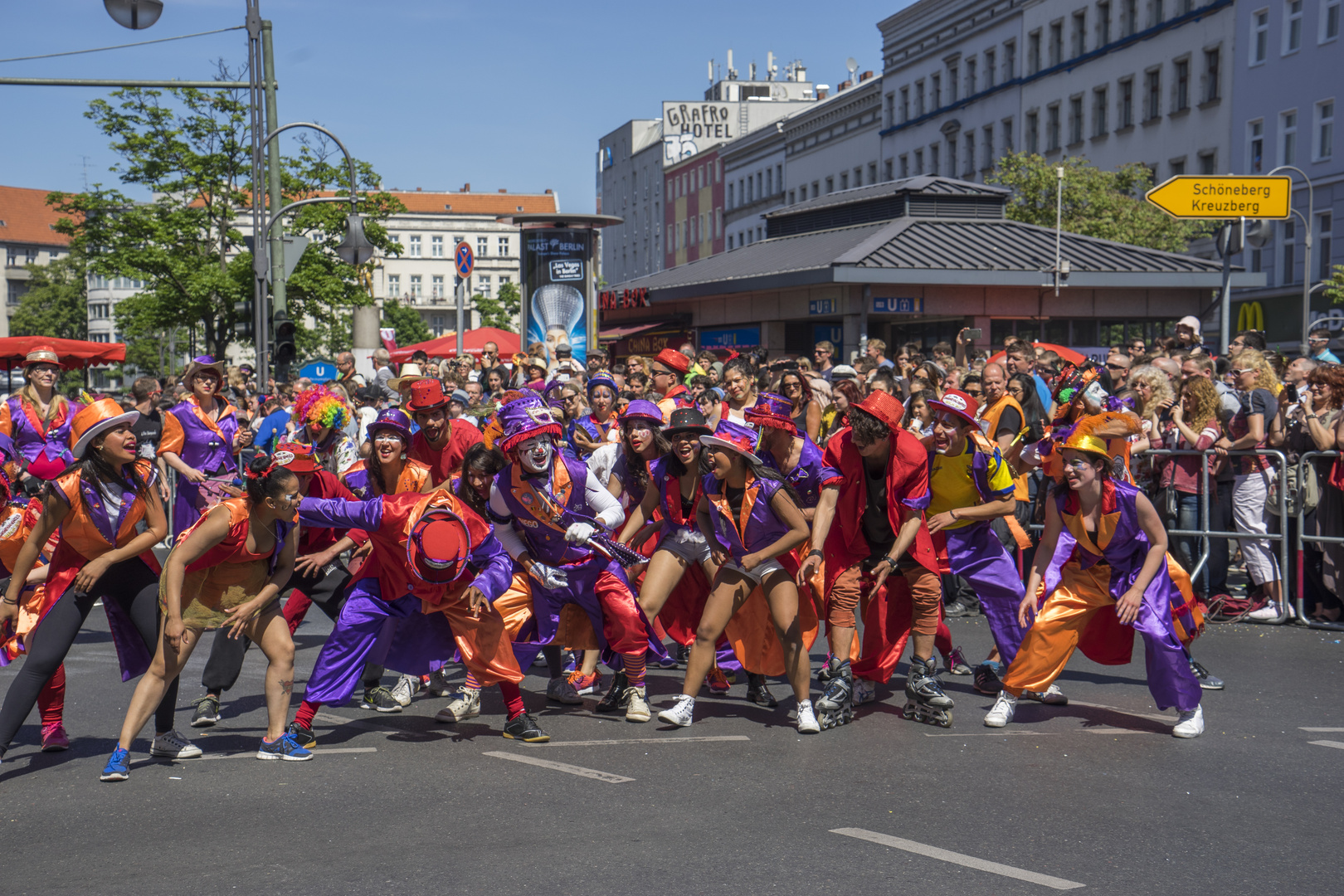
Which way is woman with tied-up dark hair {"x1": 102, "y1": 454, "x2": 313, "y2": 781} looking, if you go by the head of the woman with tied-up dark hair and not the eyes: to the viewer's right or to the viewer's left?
to the viewer's right

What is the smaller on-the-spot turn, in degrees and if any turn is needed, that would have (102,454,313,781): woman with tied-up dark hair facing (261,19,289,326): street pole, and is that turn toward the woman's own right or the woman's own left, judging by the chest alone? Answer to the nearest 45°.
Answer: approximately 135° to the woman's own left

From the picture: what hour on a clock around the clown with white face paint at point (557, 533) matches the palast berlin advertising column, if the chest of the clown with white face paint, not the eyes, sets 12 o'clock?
The palast berlin advertising column is roughly at 6 o'clock from the clown with white face paint.

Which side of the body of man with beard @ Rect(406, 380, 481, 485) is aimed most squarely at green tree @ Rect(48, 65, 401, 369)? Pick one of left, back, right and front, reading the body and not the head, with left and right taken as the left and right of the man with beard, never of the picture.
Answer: back

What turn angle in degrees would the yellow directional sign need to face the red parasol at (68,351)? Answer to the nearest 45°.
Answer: approximately 90° to its right

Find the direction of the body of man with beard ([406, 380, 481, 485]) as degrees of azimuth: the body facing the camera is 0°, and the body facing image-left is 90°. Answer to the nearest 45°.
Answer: approximately 0°

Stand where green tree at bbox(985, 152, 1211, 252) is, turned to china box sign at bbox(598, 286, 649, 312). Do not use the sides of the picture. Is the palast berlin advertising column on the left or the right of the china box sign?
left

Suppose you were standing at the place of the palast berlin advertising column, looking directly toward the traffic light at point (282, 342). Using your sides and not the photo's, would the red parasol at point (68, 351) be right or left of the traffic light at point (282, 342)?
right

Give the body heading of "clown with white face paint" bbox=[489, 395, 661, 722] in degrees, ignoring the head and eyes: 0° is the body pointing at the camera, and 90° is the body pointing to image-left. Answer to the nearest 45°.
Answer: approximately 0°

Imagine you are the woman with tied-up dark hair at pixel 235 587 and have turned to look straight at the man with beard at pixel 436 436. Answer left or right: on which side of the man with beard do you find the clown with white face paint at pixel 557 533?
right

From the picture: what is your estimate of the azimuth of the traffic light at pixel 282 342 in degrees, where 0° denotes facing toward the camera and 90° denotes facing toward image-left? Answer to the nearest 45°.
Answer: approximately 315°

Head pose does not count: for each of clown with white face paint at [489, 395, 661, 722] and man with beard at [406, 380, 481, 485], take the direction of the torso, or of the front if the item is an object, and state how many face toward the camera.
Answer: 2

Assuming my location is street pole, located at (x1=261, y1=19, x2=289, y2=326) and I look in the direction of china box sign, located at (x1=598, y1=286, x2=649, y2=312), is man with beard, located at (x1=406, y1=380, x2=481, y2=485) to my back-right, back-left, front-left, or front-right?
back-right
